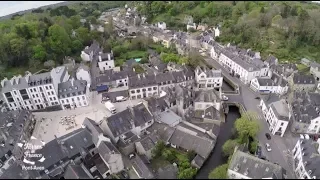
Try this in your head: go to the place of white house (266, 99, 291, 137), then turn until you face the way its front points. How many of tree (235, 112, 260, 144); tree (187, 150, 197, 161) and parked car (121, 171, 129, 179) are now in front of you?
3

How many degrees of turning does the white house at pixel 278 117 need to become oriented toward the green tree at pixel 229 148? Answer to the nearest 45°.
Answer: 0° — it already faces it

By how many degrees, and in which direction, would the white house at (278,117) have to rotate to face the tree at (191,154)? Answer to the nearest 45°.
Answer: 0° — it already faces it

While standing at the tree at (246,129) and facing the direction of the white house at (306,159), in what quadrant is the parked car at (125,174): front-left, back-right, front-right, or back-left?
back-right

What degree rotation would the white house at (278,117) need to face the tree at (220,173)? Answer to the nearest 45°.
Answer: approximately 45° to its left

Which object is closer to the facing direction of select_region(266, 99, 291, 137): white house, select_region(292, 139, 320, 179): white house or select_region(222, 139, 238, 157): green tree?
the green tree

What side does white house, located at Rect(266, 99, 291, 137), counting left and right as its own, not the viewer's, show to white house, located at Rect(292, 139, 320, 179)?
left

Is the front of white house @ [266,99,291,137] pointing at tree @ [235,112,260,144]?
yes

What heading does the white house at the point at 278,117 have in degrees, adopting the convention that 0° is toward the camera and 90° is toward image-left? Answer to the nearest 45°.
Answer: approximately 45°

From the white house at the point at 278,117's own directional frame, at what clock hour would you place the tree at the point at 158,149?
The tree is roughly at 12 o'clock from the white house.

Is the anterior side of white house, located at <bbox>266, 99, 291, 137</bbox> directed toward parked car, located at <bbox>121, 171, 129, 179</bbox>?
yes

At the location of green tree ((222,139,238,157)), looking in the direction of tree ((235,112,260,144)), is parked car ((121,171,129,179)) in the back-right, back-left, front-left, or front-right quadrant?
back-left

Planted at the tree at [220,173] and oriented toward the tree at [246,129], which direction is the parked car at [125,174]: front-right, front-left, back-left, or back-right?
back-left
